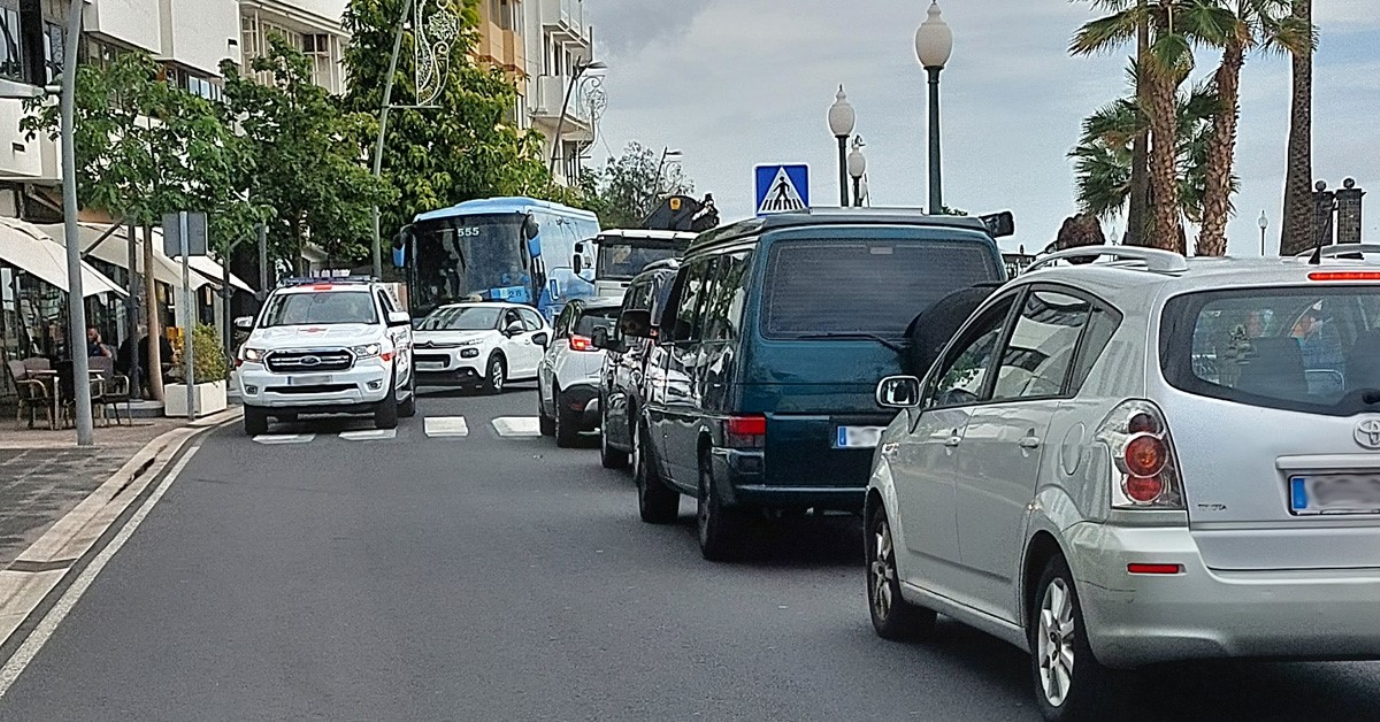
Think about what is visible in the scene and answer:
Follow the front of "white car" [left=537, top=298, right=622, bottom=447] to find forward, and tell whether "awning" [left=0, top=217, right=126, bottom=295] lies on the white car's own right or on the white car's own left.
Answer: on the white car's own left

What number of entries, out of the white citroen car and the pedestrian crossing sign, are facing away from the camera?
0

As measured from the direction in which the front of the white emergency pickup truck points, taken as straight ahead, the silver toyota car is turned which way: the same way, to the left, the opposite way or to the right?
the opposite way

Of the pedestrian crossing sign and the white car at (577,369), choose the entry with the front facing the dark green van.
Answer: the pedestrian crossing sign

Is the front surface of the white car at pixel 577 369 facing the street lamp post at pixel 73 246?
no

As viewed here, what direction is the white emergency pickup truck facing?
toward the camera

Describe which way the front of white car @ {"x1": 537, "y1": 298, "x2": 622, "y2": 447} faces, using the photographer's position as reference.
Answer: facing away from the viewer

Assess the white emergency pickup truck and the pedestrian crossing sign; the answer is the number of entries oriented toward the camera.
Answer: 2

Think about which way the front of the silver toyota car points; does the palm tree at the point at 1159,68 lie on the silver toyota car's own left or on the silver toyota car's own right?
on the silver toyota car's own right

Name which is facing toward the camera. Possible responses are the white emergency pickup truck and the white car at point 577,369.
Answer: the white emergency pickup truck

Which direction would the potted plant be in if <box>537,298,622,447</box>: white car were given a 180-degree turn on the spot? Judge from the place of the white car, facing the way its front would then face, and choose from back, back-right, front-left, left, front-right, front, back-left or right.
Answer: back-right

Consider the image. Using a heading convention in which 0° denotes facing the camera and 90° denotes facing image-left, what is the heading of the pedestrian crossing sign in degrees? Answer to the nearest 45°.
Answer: approximately 0°

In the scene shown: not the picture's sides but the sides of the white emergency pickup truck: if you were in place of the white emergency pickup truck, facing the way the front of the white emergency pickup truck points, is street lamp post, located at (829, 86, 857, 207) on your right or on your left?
on your left

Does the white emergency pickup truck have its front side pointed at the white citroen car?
no

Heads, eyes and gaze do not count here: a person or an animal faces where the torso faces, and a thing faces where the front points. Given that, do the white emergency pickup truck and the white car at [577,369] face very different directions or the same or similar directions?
very different directions
